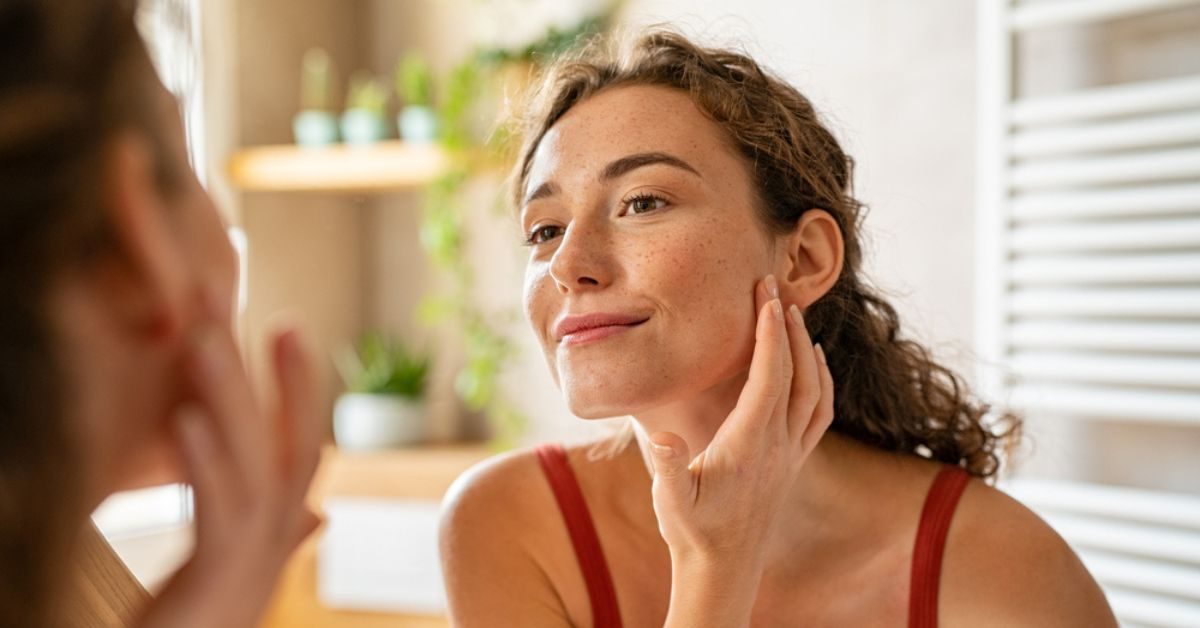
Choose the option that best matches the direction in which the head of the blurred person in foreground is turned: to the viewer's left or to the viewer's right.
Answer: to the viewer's right

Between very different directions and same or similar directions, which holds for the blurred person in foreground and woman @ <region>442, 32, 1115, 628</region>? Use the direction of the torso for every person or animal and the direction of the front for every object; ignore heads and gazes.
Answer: very different directions

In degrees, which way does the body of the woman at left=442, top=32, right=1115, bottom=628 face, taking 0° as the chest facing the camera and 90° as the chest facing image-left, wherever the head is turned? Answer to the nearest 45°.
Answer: approximately 45°

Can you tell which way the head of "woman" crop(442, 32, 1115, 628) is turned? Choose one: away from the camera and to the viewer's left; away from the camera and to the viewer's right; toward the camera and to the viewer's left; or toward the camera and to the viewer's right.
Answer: toward the camera and to the viewer's left

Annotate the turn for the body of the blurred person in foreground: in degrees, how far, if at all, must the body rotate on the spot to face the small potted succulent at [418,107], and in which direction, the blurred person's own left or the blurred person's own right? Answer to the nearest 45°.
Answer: approximately 45° to the blurred person's own left

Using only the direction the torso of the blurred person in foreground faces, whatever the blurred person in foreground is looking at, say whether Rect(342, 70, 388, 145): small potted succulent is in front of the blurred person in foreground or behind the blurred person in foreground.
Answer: in front

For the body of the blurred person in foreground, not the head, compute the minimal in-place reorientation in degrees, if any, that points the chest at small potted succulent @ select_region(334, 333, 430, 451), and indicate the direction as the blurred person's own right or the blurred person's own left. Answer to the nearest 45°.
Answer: approximately 45° to the blurred person's own left

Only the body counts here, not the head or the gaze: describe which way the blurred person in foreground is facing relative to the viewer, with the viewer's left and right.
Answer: facing away from the viewer and to the right of the viewer
